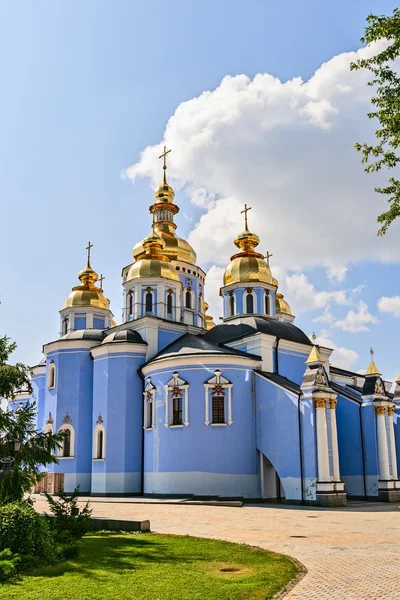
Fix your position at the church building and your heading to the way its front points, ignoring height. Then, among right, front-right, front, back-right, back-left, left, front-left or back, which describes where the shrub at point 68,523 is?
back-right

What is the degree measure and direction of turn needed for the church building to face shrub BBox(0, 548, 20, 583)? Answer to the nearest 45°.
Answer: approximately 135° to its right

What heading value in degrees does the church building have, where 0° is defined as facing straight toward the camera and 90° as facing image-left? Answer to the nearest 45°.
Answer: approximately 225°
